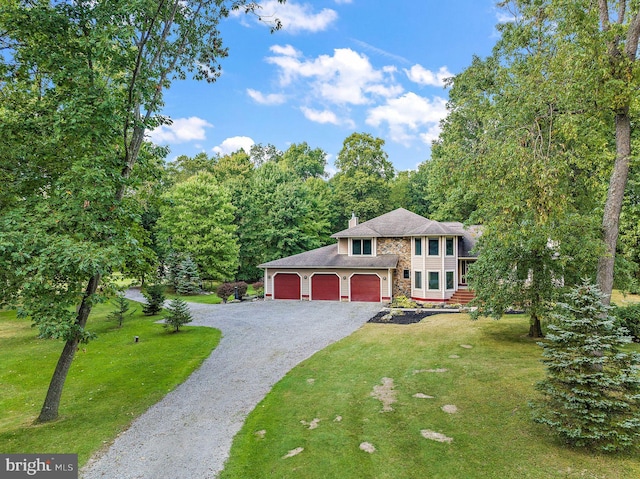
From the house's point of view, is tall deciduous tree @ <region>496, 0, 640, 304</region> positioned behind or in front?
in front

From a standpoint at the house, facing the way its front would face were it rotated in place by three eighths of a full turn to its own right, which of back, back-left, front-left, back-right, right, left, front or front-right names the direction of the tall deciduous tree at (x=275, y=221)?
front

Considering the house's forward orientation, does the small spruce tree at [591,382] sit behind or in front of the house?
in front

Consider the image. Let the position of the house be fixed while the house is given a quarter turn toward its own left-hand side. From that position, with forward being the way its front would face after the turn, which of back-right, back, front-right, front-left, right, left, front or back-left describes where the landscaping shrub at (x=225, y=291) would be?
back

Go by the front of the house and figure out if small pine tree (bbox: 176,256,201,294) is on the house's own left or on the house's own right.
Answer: on the house's own right

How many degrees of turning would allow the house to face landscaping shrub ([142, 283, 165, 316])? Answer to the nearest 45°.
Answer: approximately 45° to its right

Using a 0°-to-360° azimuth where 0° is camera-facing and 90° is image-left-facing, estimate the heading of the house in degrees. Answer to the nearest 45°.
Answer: approximately 0°

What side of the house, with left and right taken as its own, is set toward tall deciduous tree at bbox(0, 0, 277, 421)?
front
